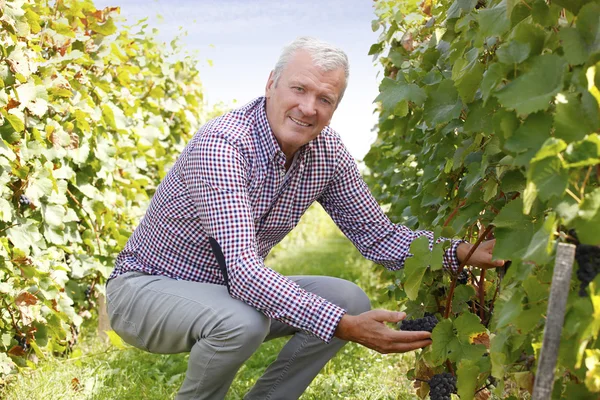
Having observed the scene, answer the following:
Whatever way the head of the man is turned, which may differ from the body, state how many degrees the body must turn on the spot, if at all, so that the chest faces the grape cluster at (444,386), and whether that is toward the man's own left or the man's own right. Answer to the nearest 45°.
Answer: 0° — they already face it

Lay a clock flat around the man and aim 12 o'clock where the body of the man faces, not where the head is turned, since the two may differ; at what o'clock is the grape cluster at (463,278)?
The grape cluster is roughly at 11 o'clock from the man.

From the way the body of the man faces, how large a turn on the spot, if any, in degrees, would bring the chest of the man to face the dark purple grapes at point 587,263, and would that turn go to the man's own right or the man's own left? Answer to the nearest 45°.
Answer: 0° — they already face it

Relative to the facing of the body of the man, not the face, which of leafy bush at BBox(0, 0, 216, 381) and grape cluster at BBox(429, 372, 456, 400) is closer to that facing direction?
the grape cluster

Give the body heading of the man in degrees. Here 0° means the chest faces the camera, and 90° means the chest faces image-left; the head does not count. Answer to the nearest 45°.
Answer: approximately 315°

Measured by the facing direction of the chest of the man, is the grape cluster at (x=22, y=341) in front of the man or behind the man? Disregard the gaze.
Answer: behind
